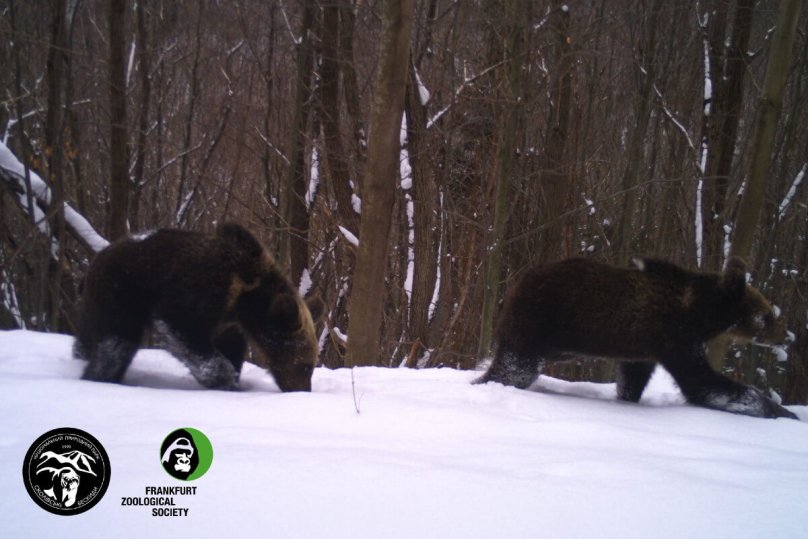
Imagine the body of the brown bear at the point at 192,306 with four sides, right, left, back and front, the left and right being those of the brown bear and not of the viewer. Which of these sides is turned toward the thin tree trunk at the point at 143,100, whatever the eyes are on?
left

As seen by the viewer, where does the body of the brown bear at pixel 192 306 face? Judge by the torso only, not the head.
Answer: to the viewer's right

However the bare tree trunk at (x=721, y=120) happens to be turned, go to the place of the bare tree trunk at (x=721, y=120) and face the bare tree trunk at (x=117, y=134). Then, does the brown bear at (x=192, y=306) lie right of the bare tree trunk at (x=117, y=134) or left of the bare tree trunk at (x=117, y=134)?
left

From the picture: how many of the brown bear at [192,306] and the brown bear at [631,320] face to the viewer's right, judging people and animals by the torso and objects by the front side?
2

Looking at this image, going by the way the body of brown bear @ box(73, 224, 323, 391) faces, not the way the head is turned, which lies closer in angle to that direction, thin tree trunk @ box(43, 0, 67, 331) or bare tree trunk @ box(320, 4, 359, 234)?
the bare tree trunk

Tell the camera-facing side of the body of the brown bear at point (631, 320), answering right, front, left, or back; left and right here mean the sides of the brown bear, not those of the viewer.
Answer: right

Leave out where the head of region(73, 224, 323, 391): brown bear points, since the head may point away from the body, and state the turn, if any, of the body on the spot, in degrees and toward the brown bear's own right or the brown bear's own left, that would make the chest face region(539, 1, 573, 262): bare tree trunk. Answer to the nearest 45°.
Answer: approximately 45° to the brown bear's own left

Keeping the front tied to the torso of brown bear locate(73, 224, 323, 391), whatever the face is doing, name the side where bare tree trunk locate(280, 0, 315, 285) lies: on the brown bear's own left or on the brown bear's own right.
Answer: on the brown bear's own left

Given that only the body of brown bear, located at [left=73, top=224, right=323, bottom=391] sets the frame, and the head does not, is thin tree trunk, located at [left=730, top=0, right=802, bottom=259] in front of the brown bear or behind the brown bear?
in front

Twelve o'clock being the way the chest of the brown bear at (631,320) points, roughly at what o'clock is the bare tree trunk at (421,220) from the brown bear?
The bare tree trunk is roughly at 8 o'clock from the brown bear.

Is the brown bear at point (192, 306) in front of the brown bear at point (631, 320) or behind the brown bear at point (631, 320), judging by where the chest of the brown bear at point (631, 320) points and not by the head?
behind
